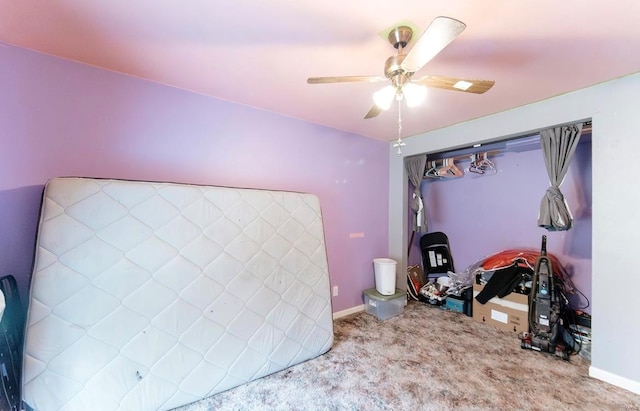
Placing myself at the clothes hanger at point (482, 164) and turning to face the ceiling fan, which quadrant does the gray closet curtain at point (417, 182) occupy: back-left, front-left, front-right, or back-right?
front-right

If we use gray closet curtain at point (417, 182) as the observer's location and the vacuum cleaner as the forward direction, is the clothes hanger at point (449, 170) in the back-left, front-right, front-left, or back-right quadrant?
front-left
